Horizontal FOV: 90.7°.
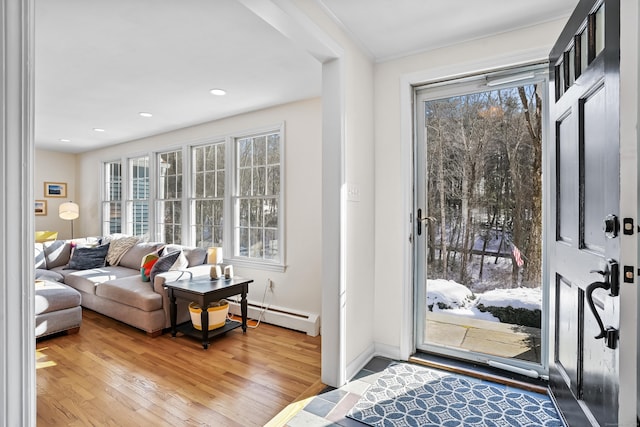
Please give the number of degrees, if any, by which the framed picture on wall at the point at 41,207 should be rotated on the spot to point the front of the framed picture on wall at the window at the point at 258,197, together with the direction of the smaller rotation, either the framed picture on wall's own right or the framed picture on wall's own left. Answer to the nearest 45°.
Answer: approximately 45° to the framed picture on wall's own left

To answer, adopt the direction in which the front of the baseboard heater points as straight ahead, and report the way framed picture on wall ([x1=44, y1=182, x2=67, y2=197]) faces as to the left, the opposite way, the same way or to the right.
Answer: to the left

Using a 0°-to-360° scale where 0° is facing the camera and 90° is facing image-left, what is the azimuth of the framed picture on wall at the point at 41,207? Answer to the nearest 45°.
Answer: approximately 0°

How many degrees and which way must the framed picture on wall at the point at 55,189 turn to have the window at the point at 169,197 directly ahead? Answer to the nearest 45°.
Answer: approximately 45° to its left
